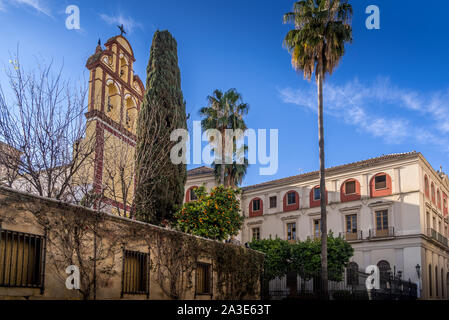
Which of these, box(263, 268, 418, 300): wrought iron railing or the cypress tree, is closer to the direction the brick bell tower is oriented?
the cypress tree

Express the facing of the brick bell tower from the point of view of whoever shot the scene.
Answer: facing the viewer and to the right of the viewer

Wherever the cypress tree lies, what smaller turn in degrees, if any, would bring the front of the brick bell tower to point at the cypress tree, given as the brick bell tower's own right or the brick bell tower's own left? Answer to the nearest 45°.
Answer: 0° — it already faces it

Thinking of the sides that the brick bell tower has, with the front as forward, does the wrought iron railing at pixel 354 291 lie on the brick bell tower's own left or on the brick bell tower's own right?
on the brick bell tower's own left

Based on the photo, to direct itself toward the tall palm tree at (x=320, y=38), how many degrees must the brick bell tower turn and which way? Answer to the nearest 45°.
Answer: approximately 45° to its left

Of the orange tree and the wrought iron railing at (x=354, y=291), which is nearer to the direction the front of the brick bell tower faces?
the orange tree
